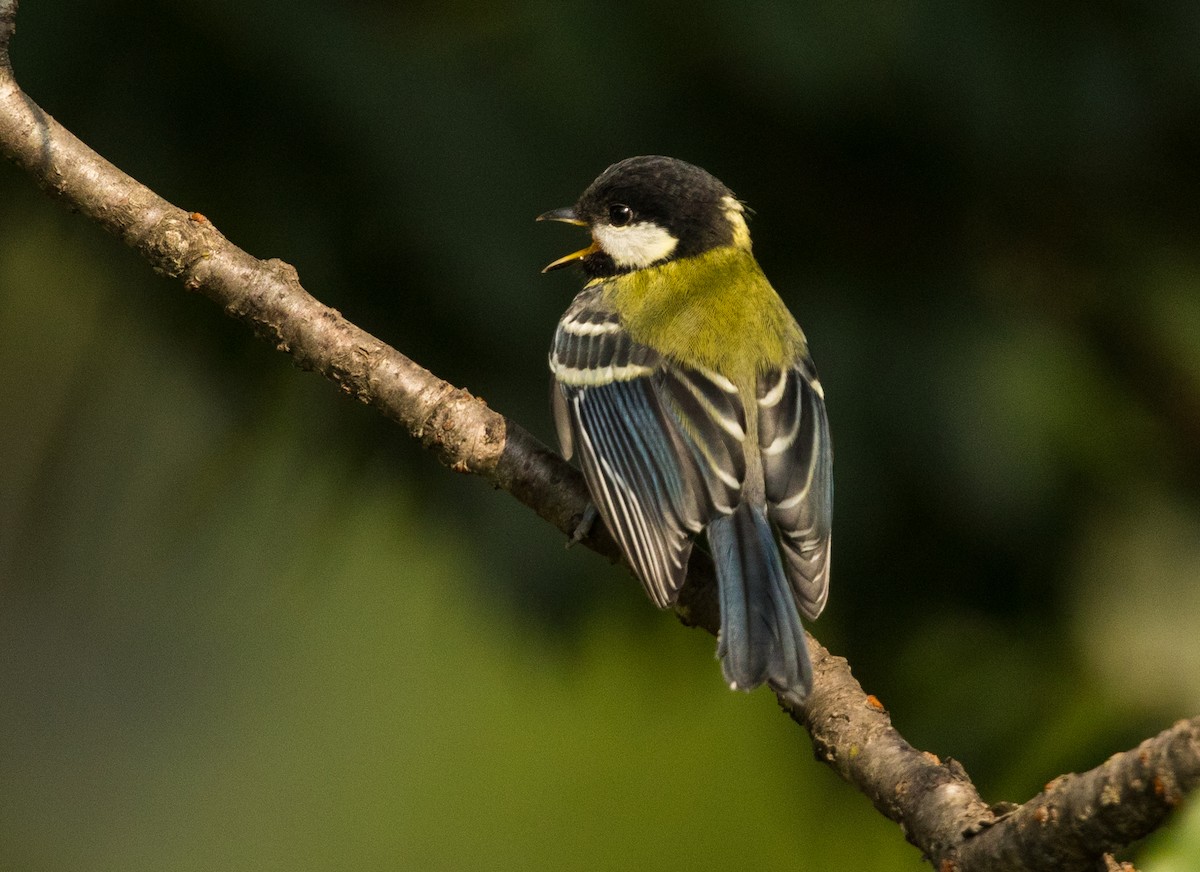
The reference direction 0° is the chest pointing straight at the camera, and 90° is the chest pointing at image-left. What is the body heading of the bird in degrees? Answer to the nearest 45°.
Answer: approximately 135°
